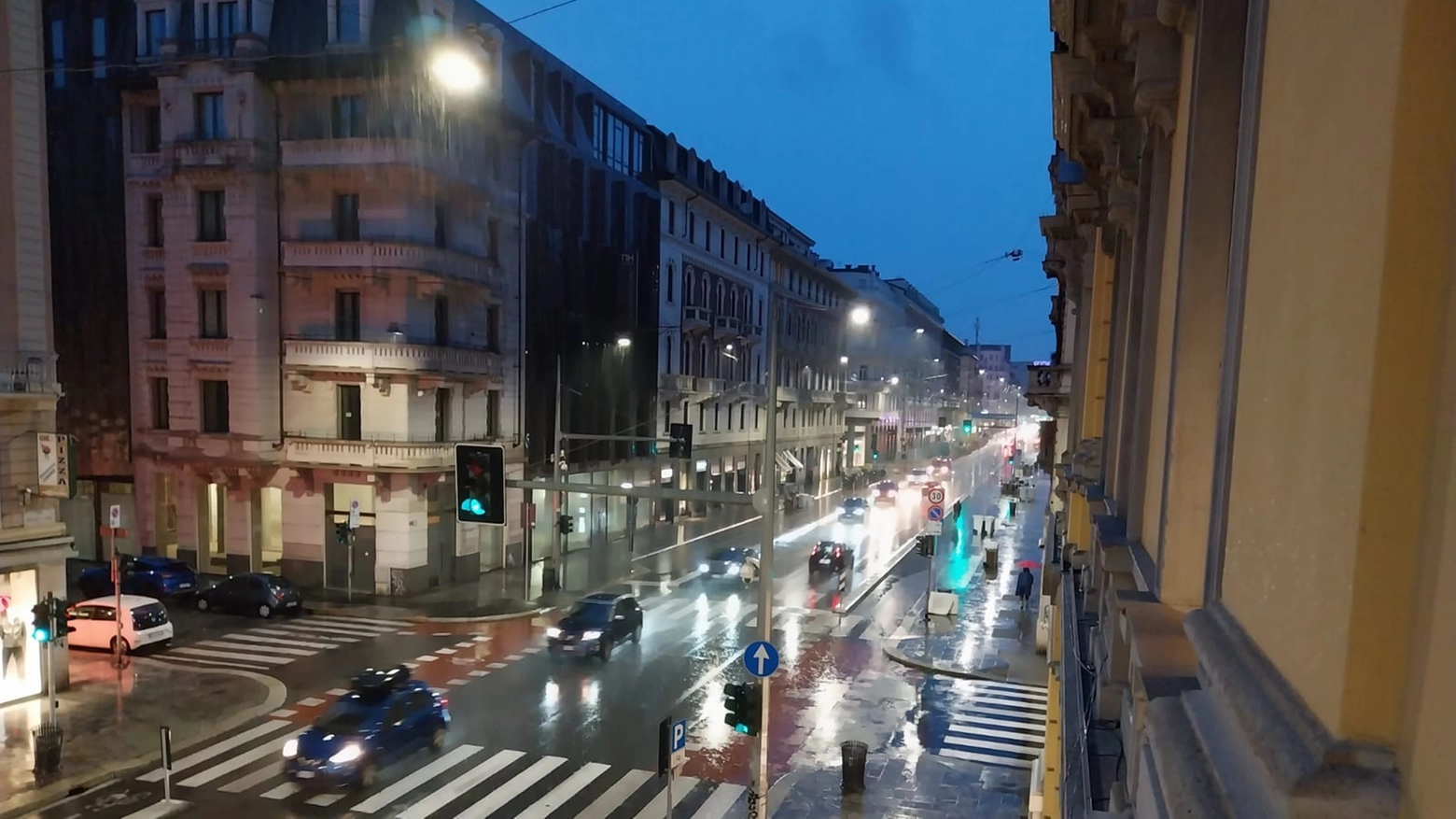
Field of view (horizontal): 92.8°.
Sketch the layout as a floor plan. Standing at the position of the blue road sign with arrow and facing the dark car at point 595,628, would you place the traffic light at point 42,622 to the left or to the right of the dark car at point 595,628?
left

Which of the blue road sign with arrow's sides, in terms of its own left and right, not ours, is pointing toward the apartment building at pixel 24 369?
right

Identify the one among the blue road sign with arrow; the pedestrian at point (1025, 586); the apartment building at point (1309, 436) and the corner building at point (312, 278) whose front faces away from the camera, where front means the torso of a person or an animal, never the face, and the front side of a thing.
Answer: the pedestrian

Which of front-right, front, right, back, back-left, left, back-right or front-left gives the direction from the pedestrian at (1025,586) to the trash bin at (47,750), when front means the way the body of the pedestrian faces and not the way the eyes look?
back-left

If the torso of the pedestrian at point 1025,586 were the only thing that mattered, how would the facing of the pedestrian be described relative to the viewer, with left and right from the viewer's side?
facing away from the viewer

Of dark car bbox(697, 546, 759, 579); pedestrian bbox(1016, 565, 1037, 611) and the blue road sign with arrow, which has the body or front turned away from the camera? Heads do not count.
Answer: the pedestrian

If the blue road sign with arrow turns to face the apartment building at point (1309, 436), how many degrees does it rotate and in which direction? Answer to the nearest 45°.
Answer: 0° — it already faces it

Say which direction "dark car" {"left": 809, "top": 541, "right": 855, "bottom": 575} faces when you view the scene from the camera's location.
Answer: facing away from the viewer and to the right of the viewer

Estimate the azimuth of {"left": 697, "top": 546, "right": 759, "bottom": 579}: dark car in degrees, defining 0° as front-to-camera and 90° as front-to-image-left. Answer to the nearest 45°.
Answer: approximately 45°

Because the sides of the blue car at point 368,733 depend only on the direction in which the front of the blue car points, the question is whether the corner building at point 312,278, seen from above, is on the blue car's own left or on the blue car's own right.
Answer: on the blue car's own right

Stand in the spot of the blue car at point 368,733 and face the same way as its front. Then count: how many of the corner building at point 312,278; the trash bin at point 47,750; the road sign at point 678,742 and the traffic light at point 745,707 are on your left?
2

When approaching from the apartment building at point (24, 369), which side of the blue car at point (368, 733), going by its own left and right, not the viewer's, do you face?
right

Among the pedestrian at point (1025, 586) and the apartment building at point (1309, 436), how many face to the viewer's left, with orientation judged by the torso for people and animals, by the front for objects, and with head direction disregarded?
1

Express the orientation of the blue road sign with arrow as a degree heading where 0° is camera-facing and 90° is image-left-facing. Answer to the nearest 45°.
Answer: approximately 0°
